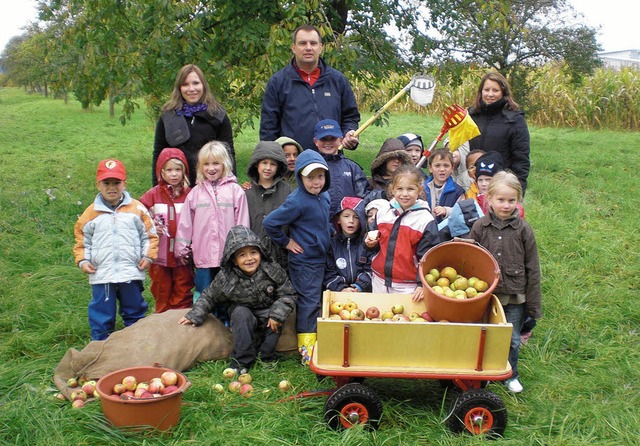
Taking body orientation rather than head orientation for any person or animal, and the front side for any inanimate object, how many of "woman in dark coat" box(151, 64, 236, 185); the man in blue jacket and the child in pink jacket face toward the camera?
3

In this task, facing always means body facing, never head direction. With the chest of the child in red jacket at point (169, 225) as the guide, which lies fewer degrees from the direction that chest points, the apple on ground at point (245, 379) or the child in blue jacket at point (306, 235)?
the apple on ground

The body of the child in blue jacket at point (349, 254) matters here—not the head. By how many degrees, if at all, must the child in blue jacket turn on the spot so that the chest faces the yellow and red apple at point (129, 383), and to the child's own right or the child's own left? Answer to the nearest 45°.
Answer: approximately 45° to the child's own right

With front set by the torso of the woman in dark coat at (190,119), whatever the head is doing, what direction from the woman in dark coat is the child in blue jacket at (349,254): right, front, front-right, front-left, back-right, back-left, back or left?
front-left

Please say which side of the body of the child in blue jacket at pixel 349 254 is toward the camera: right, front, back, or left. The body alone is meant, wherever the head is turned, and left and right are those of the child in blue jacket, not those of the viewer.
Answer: front

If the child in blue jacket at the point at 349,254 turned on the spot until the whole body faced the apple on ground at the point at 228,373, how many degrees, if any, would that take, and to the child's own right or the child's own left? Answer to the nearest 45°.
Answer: approximately 45° to the child's own right

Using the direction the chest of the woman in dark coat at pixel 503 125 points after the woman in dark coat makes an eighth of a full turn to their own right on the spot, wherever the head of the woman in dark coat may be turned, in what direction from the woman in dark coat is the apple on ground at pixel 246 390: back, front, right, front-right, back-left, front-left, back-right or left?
front-left

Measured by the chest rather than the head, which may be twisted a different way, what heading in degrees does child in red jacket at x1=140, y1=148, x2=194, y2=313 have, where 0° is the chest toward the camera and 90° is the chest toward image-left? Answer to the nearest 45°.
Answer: approximately 0°

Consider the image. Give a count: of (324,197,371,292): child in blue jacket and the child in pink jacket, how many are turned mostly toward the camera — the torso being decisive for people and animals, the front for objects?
2

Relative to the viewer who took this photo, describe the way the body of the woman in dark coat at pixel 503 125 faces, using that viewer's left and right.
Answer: facing the viewer and to the left of the viewer

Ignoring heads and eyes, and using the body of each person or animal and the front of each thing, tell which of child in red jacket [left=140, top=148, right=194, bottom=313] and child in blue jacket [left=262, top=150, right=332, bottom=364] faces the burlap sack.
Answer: the child in red jacket
